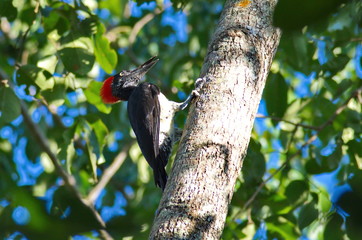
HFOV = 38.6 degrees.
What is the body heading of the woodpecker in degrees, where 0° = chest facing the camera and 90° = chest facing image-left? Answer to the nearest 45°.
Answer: approximately 270°

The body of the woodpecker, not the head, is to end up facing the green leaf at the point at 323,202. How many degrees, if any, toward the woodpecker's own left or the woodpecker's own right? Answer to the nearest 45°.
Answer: approximately 45° to the woodpecker's own right
